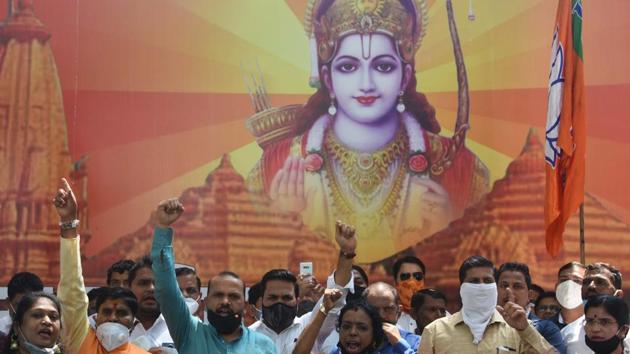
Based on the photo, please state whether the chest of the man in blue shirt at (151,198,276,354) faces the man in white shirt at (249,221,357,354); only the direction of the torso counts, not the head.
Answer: no

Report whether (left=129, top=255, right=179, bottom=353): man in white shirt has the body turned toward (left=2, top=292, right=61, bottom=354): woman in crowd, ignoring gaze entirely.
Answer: no

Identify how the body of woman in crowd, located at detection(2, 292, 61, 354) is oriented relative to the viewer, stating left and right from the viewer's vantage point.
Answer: facing the viewer and to the right of the viewer

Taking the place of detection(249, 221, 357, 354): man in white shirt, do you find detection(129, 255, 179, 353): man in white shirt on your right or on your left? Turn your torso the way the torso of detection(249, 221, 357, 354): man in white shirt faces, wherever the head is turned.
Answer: on your right

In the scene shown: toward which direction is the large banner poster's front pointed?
toward the camera

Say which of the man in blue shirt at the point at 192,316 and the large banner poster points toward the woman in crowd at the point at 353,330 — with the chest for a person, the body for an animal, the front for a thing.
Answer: the large banner poster

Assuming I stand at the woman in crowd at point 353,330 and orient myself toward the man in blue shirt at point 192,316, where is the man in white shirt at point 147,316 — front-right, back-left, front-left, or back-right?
front-right

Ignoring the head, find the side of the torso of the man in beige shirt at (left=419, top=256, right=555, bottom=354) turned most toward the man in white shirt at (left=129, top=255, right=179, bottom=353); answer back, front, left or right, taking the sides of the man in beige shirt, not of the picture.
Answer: right

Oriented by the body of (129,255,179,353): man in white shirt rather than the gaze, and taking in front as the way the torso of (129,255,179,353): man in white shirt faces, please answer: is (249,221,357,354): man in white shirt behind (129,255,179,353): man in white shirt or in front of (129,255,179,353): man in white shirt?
in front

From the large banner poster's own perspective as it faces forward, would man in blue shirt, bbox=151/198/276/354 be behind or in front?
in front

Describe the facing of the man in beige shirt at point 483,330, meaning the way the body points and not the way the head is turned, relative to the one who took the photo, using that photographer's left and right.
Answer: facing the viewer

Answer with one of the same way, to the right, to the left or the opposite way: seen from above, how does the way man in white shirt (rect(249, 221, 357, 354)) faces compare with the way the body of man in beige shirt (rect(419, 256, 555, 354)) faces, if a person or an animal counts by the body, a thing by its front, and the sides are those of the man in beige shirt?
the same way

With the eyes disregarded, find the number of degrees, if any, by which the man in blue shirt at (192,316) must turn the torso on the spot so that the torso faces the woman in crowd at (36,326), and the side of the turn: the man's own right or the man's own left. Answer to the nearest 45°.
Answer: approximately 90° to the man's own right

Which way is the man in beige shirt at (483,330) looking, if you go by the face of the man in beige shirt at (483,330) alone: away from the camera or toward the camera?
toward the camera

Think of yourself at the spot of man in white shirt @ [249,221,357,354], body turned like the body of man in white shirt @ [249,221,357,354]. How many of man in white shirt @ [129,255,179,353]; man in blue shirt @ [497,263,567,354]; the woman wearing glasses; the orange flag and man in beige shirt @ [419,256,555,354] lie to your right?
1

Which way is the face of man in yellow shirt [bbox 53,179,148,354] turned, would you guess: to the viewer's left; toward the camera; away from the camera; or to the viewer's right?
toward the camera

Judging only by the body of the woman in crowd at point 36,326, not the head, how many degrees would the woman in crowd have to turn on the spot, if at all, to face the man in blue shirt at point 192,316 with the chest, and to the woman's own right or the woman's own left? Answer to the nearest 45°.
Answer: approximately 45° to the woman's own left
